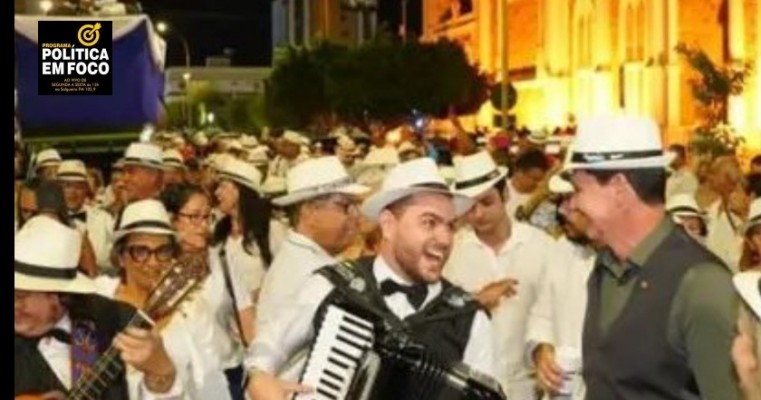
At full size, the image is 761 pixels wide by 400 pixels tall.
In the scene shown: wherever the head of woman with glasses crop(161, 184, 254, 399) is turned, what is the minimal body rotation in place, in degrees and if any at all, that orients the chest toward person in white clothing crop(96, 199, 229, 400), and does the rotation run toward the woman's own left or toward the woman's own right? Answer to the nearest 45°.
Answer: approximately 45° to the woman's own right

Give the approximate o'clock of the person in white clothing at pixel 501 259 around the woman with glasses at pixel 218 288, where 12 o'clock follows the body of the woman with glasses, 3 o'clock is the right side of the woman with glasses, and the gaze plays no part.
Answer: The person in white clothing is roughly at 10 o'clock from the woman with glasses.

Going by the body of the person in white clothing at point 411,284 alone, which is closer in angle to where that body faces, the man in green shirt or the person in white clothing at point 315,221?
the man in green shirt

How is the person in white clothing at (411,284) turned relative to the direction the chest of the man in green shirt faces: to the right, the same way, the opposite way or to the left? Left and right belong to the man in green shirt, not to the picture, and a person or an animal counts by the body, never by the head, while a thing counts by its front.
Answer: to the left

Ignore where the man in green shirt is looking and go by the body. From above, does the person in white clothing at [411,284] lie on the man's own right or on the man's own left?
on the man's own right

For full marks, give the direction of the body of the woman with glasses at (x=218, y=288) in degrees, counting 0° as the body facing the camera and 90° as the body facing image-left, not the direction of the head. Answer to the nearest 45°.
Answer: approximately 315°

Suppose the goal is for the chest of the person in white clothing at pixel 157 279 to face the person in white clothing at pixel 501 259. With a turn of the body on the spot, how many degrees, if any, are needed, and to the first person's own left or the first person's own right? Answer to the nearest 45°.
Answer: approximately 135° to the first person's own left

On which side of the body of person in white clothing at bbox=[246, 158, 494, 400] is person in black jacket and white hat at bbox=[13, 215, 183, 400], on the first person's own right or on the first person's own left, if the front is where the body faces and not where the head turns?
on the first person's own right

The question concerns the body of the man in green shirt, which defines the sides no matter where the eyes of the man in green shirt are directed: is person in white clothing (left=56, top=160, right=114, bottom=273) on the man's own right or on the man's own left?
on the man's own right
